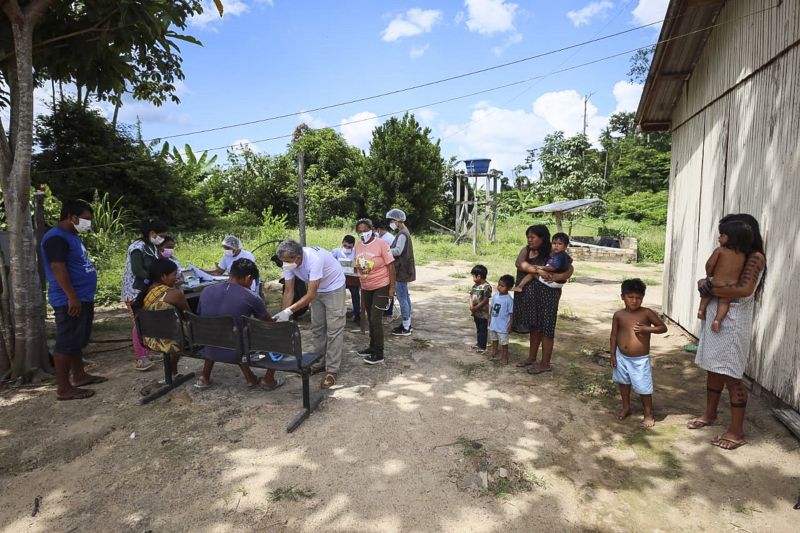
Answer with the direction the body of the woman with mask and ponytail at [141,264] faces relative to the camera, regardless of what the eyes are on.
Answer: to the viewer's right

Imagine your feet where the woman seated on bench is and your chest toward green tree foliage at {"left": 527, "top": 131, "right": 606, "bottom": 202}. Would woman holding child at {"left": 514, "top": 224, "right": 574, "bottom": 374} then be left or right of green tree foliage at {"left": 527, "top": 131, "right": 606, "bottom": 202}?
right

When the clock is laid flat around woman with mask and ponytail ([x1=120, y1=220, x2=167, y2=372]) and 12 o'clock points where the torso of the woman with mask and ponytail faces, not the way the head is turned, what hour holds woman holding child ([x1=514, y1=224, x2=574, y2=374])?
The woman holding child is roughly at 1 o'clock from the woman with mask and ponytail.

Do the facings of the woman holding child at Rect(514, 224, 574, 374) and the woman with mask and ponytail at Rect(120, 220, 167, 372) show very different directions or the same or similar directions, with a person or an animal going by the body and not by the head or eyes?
very different directions

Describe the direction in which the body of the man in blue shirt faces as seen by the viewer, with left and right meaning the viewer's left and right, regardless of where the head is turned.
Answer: facing to the right of the viewer

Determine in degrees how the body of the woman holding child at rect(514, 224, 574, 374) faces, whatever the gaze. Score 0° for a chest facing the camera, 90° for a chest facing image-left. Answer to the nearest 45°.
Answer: approximately 45°

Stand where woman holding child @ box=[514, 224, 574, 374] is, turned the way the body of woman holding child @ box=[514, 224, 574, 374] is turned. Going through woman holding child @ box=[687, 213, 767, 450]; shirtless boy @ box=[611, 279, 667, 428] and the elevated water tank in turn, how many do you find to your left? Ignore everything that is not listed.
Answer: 2

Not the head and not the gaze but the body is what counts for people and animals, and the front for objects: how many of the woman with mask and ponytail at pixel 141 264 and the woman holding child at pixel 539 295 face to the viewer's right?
1
